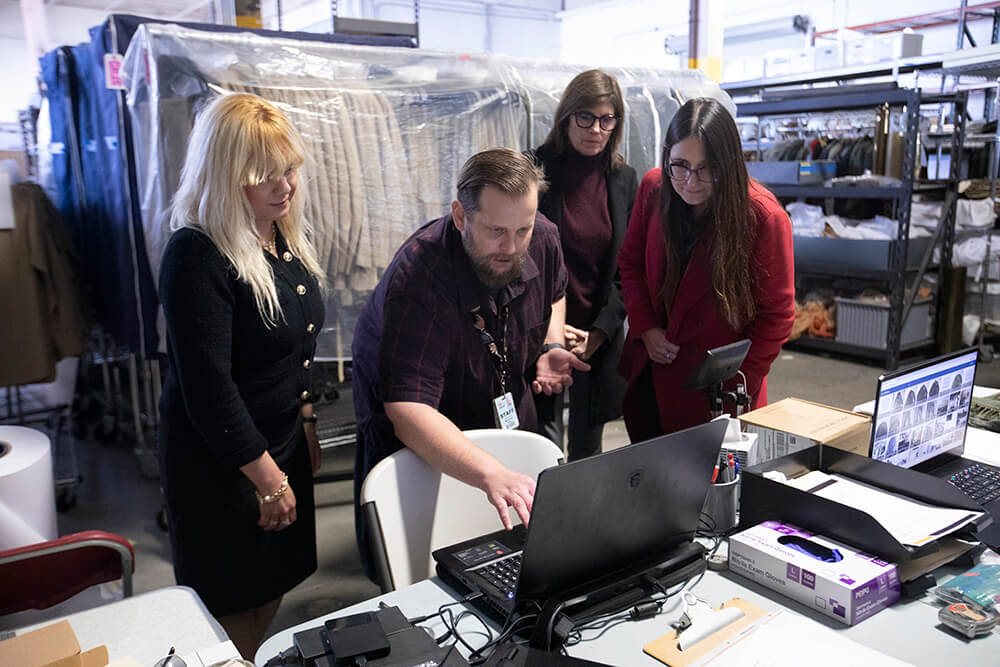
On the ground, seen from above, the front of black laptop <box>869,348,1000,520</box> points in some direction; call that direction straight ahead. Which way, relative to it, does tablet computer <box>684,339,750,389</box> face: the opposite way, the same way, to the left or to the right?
the opposite way

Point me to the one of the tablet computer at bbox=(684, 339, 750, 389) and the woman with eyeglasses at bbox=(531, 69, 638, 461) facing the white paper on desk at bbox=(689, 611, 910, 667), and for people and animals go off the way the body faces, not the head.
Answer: the woman with eyeglasses

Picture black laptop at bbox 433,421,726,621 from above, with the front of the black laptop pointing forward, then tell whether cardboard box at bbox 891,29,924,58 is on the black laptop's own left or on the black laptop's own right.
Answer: on the black laptop's own right

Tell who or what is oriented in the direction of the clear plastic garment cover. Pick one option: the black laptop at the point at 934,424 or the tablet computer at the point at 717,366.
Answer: the tablet computer

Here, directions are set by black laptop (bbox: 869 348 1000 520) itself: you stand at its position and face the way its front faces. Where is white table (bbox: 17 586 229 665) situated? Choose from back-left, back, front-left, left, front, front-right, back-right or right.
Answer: right

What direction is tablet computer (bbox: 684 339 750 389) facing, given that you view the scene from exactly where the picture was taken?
facing away from the viewer and to the left of the viewer

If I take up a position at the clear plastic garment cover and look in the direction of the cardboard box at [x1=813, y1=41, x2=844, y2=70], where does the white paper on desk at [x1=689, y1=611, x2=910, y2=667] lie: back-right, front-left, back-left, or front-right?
back-right

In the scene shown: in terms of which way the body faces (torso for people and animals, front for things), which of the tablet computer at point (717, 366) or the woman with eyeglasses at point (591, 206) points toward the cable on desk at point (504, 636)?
the woman with eyeglasses

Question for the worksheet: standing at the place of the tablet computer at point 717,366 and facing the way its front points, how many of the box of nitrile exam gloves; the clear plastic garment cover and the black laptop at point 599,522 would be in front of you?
1
